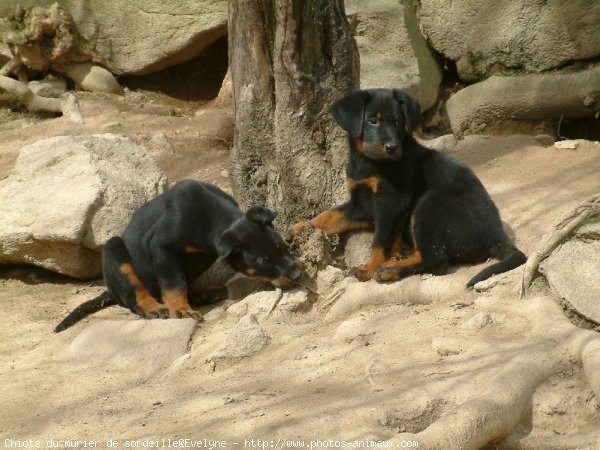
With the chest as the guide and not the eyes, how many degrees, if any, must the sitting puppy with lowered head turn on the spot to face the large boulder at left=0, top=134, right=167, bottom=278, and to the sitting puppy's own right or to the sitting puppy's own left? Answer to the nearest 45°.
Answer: approximately 135° to the sitting puppy's own left

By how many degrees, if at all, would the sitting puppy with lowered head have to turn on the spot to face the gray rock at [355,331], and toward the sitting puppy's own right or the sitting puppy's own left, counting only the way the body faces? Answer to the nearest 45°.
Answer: approximately 45° to the sitting puppy's own right

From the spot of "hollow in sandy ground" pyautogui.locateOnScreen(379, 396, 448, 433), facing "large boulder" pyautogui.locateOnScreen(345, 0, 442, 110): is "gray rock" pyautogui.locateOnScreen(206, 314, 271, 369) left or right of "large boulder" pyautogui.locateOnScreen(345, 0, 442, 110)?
left

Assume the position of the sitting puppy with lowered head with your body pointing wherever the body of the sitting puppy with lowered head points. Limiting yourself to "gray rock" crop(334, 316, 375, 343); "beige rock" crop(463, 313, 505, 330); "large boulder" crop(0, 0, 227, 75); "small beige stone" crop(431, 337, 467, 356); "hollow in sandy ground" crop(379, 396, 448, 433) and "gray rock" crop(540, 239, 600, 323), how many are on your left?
1

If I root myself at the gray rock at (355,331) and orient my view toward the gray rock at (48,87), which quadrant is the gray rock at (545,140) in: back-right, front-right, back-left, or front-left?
front-right

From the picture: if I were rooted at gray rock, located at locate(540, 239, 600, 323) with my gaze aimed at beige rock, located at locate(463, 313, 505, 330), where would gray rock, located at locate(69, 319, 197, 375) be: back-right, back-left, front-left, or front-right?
front-right

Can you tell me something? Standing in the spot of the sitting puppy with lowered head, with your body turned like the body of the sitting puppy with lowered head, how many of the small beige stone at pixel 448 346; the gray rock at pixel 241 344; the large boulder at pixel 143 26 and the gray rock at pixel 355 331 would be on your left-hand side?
1

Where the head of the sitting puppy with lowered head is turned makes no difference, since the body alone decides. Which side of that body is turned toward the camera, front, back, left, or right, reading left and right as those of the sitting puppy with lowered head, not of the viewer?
right

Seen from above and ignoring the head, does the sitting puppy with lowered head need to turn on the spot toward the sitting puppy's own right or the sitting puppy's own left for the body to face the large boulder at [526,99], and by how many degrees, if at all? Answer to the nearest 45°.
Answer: approximately 45° to the sitting puppy's own left

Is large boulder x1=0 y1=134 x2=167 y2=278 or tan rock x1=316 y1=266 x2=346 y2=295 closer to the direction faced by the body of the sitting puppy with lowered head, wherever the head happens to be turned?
the tan rock

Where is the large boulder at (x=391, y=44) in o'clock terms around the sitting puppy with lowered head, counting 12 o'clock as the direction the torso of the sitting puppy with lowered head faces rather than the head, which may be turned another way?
The large boulder is roughly at 10 o'clock from the sitting puppy with lowered head.

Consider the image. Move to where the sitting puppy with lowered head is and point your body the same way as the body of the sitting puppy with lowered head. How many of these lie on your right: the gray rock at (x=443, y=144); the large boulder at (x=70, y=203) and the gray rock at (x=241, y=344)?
1

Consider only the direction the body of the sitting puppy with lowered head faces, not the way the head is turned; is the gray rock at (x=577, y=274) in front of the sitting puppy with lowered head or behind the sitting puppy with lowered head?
in front

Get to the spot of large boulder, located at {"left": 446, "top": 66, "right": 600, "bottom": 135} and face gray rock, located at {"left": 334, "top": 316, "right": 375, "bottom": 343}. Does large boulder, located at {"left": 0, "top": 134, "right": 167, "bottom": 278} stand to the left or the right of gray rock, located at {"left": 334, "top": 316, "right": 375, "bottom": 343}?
right

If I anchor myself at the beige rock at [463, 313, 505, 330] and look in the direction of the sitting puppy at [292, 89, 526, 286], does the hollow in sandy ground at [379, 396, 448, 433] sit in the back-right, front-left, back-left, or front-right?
back-left
